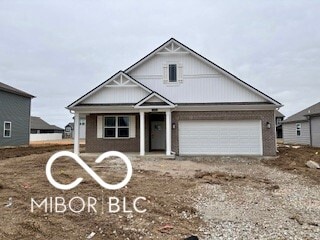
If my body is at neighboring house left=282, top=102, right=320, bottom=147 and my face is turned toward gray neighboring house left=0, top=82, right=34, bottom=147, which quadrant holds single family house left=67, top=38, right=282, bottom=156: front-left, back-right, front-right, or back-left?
front-left

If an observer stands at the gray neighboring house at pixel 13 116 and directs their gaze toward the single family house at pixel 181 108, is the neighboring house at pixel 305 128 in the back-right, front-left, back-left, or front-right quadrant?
front-left

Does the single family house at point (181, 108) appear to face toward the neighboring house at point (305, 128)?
no

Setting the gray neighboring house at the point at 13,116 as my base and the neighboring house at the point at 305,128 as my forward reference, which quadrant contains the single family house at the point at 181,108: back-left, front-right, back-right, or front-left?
front-right

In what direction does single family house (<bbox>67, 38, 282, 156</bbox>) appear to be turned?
toward the camera

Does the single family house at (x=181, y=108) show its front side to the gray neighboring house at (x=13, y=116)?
no

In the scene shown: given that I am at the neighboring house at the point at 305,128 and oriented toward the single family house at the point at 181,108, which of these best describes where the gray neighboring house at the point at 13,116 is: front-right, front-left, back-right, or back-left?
front-right
